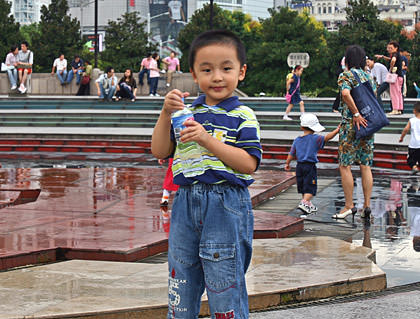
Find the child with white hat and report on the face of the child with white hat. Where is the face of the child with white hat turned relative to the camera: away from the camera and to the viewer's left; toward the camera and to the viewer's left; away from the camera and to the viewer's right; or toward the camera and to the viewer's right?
away from the camera and to the viewer's right

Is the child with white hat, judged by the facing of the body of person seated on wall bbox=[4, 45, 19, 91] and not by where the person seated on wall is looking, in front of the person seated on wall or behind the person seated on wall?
in front

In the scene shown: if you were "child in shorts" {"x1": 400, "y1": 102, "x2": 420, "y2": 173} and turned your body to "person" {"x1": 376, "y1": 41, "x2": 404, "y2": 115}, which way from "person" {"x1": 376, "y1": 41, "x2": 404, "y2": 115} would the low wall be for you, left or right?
left

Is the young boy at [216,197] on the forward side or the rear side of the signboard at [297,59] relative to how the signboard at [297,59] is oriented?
on the forward side

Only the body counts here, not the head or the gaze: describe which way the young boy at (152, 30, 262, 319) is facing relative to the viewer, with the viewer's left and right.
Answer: facing the viewer and to the left of the viewer

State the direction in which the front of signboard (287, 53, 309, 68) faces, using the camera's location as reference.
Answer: facing the viewer

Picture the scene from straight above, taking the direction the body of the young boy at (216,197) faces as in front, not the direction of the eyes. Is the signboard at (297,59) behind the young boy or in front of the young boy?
behind

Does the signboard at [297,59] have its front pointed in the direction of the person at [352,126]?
yes

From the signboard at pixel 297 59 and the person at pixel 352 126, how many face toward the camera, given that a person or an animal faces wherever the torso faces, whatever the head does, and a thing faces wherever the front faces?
1

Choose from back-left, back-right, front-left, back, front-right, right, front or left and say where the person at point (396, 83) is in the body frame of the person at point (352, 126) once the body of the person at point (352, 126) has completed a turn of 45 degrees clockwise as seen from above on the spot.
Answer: front

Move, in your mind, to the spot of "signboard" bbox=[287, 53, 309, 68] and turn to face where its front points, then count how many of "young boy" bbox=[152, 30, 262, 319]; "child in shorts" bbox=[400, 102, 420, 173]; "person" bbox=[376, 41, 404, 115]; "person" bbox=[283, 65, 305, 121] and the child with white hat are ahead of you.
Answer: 5

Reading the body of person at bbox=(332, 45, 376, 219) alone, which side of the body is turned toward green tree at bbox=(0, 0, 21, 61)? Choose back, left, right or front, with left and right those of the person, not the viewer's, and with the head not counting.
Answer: front

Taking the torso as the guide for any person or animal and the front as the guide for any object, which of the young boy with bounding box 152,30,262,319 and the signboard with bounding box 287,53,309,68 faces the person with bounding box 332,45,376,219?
the signboard

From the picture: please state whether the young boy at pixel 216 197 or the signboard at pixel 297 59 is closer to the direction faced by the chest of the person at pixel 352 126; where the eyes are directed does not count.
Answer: the signboard
